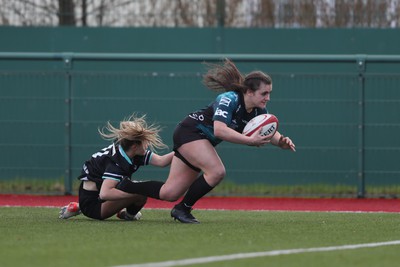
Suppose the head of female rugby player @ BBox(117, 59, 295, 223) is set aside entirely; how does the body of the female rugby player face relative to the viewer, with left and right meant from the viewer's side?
facing to the right of the viewer

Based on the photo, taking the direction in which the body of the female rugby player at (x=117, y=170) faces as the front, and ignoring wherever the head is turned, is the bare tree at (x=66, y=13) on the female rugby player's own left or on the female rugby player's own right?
on the female rugby player's own left

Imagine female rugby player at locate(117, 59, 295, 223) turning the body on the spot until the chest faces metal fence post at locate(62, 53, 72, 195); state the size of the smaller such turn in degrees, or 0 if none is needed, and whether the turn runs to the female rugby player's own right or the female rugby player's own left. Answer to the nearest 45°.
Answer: approximately 90° to the female rugby player's own left

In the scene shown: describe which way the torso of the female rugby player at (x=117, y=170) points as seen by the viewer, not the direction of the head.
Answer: to the viewer's right

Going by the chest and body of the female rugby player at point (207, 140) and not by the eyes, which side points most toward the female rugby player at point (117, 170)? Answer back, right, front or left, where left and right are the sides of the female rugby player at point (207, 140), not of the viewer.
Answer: back

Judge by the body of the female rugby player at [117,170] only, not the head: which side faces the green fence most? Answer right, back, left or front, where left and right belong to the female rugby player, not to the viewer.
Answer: left

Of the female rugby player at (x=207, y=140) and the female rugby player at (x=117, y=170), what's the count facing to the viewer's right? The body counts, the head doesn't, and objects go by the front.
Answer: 2

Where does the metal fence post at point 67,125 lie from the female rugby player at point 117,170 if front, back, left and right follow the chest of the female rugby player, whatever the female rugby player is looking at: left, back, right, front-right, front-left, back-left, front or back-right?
left

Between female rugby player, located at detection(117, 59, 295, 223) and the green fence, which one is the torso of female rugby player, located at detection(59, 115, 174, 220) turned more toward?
the female rugby player
